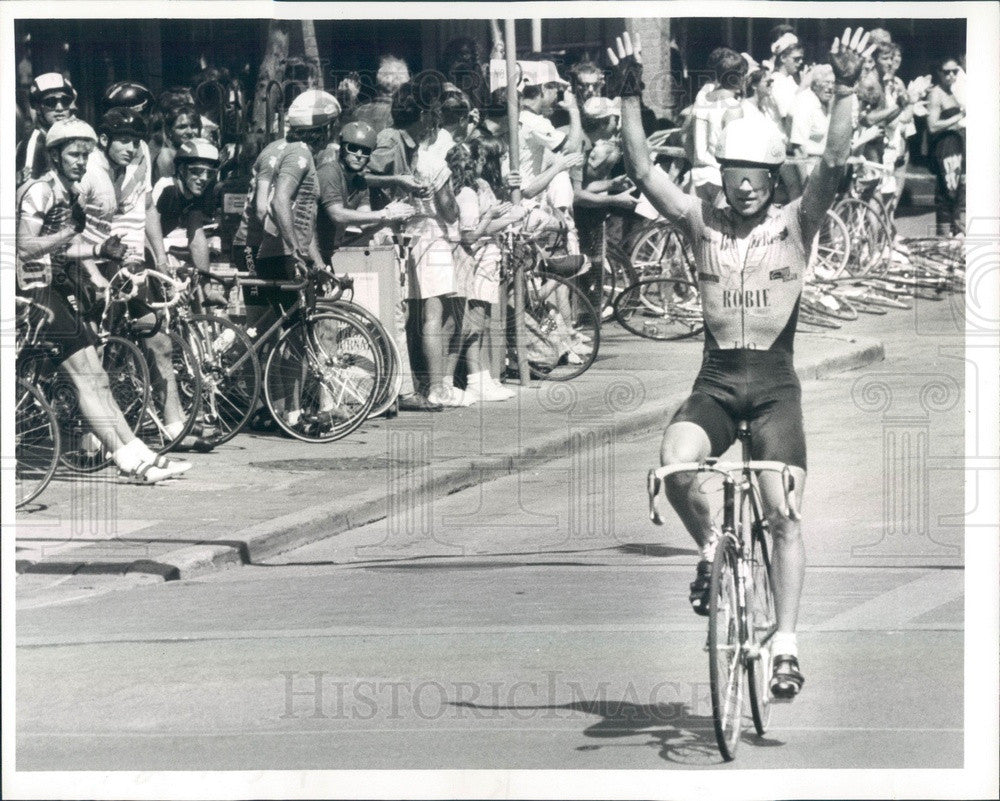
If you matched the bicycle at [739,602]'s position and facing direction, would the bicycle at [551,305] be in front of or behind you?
behind

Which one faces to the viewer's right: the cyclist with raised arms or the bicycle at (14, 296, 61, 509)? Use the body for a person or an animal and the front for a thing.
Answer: the bicycle

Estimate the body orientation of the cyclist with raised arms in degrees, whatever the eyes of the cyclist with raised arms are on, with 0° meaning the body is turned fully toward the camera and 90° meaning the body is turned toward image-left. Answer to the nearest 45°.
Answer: approximately 0°

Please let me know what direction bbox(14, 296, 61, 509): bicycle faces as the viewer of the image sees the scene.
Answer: facing to the right of the viewer
